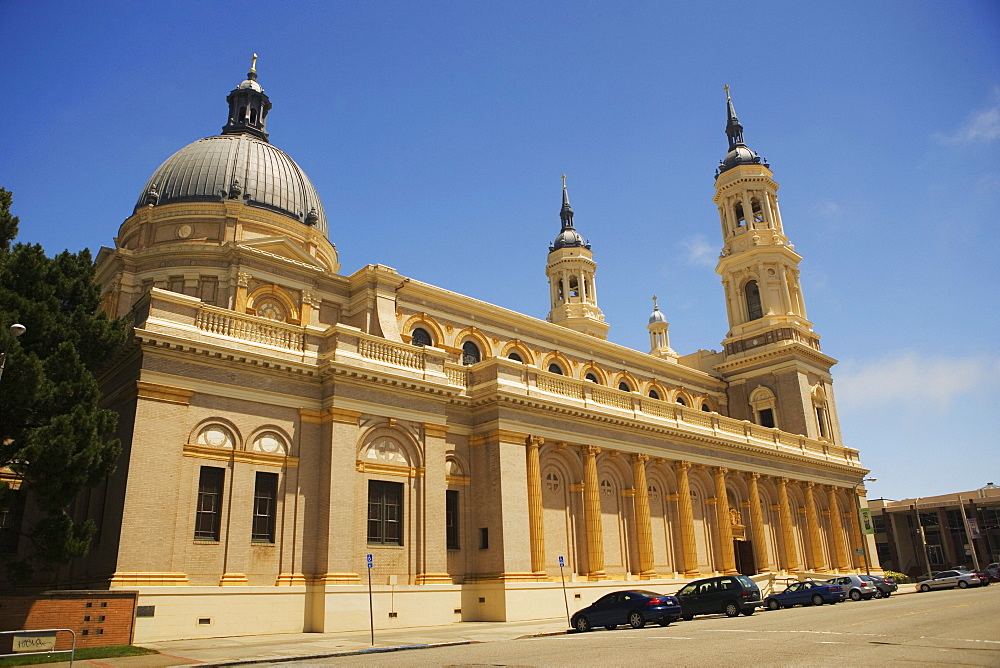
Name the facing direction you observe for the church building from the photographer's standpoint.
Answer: facing away from the viewer and to the right of the viewer

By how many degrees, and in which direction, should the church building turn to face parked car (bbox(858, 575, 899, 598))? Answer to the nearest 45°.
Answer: approximately 45° to its right

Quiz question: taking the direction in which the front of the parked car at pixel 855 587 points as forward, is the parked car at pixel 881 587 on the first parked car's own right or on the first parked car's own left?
on the first parked car's own right

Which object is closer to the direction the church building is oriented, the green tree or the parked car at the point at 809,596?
the parked car
